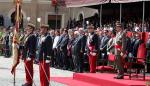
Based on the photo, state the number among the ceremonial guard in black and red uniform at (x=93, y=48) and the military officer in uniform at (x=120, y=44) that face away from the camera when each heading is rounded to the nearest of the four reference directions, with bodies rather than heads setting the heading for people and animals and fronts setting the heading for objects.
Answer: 0

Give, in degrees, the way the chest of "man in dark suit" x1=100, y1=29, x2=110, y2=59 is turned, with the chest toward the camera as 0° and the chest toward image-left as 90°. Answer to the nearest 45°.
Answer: approximately 45°

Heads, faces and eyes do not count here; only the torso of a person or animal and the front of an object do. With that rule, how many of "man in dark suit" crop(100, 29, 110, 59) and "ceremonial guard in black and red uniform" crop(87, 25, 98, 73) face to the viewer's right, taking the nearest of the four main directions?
0

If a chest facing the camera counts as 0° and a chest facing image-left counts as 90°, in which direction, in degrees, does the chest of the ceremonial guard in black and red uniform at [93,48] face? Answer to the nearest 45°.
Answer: approximately 45°

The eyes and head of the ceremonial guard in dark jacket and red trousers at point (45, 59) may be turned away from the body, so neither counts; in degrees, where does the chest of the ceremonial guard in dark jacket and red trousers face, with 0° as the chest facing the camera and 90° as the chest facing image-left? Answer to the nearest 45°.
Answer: approximately 45°

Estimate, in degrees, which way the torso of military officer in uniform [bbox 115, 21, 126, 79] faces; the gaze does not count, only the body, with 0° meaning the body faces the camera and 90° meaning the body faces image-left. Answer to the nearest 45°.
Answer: approximately 45°

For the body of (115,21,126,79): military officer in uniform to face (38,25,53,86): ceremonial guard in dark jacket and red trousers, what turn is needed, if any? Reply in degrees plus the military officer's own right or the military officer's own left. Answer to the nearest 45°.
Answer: approximately 45° to the military officer's own right

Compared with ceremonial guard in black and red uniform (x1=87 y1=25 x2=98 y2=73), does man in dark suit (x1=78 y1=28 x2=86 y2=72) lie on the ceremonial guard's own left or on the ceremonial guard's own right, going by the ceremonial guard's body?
on the ceremonial guard's own right

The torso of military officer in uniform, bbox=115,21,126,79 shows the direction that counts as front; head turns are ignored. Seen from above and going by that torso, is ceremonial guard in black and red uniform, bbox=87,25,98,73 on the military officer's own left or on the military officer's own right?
on the military officer's own right
